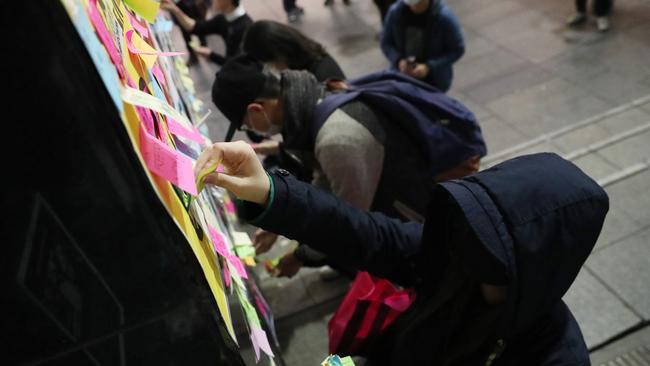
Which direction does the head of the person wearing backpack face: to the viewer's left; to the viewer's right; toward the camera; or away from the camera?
to the viewer's left

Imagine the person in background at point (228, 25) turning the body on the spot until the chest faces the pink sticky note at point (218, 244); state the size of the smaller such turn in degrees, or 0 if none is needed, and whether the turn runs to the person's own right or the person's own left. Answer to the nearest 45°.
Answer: approximately 90° to the person's own left

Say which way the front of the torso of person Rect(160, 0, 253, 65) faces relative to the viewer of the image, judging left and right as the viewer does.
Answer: facing to the left of the viewer

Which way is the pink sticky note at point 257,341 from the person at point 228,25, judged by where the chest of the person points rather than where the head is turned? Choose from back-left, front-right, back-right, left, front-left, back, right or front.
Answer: left

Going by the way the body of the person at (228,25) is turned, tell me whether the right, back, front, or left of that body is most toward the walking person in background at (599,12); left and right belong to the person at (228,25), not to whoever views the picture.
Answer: back

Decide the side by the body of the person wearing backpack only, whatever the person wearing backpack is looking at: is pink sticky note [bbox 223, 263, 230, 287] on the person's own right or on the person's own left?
on the person's own left

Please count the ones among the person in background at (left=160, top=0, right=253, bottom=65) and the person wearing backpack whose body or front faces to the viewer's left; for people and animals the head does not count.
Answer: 2

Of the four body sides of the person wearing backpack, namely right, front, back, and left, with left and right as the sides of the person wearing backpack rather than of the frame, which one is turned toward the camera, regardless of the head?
left
